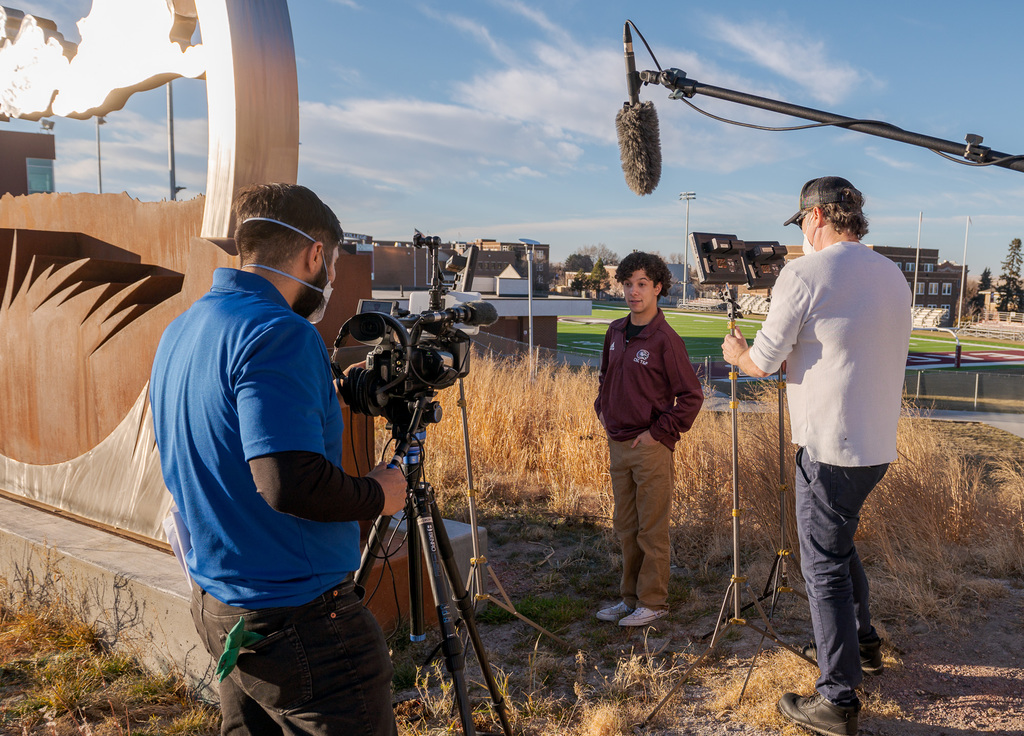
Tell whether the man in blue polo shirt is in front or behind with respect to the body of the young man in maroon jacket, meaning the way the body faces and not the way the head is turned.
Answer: in front

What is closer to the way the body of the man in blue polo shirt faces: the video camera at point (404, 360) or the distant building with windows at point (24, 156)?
the video camera

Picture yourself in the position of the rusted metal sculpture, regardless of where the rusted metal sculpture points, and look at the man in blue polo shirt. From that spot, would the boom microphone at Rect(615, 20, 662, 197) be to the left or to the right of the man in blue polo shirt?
left

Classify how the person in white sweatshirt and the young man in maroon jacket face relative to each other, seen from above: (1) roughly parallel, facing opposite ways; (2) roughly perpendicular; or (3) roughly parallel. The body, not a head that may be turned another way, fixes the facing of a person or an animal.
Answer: roughly perpendicular

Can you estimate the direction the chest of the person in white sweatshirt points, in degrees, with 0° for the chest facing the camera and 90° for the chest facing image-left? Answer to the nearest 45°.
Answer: approximately 135°

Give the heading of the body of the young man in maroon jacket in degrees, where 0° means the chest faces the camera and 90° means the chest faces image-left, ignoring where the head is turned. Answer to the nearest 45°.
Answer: approximately 45°

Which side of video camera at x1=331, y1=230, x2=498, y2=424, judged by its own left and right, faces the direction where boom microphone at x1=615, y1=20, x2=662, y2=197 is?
front

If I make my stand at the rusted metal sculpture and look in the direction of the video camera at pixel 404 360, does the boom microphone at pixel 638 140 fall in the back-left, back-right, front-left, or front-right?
front-left

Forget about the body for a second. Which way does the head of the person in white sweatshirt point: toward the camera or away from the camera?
away from the camera

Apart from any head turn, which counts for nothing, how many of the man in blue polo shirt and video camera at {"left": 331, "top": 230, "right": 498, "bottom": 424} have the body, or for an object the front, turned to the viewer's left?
0

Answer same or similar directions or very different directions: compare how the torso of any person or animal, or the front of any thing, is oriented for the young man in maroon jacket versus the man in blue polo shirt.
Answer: very different directions

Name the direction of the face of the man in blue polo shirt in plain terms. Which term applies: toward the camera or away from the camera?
away from the camera

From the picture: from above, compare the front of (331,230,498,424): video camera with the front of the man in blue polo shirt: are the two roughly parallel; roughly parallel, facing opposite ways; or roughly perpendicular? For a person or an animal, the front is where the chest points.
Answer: roughly parallel

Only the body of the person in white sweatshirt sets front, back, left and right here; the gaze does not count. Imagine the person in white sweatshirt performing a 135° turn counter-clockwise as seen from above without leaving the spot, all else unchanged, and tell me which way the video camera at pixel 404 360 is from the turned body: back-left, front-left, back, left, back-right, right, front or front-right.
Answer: front-right

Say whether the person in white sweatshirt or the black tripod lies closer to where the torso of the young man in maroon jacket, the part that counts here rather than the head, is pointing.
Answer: the black tripod

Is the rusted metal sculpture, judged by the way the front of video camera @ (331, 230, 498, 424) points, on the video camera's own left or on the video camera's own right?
on the video camera's own left

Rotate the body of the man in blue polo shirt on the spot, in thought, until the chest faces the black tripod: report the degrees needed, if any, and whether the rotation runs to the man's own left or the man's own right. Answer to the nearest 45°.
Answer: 0° — they already face it

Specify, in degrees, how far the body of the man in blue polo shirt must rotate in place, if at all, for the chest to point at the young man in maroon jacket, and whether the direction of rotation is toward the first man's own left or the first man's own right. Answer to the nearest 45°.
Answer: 0° — they already face them

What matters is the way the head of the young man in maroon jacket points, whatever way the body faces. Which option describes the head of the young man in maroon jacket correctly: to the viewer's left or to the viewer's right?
to the viewer's left
